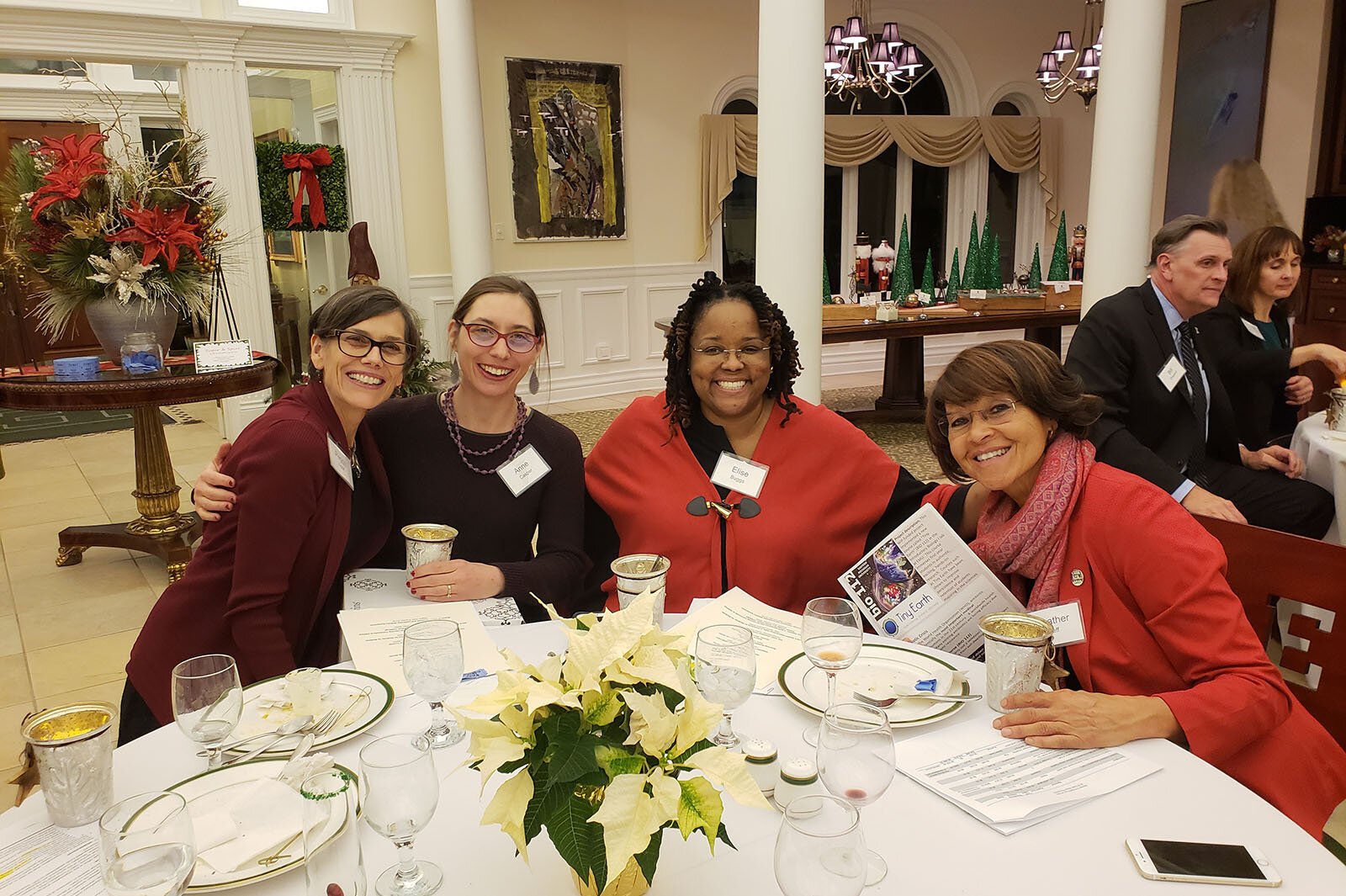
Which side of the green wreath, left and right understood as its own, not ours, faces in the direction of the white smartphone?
front

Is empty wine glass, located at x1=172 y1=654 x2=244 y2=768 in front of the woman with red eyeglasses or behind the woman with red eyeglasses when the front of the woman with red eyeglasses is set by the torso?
in front

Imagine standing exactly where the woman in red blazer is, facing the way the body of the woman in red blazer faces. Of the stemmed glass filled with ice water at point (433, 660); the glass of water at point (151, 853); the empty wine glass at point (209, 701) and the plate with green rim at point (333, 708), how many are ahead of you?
4

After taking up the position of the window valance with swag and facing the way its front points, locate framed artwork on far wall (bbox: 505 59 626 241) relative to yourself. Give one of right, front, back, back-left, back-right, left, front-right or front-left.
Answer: front-right

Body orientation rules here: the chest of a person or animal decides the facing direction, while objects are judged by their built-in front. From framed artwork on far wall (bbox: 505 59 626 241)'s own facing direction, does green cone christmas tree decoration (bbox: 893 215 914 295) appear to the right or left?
on its left

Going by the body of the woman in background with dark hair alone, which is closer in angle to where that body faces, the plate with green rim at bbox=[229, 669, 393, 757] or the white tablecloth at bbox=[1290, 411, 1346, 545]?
the white tablecloth

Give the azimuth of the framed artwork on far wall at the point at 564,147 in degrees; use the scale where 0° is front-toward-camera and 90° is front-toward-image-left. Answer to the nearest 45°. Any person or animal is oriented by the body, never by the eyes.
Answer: approximately 0°
